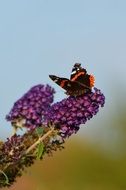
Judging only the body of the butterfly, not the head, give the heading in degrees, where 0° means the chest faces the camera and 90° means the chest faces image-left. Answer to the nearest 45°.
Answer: approximately 135°
